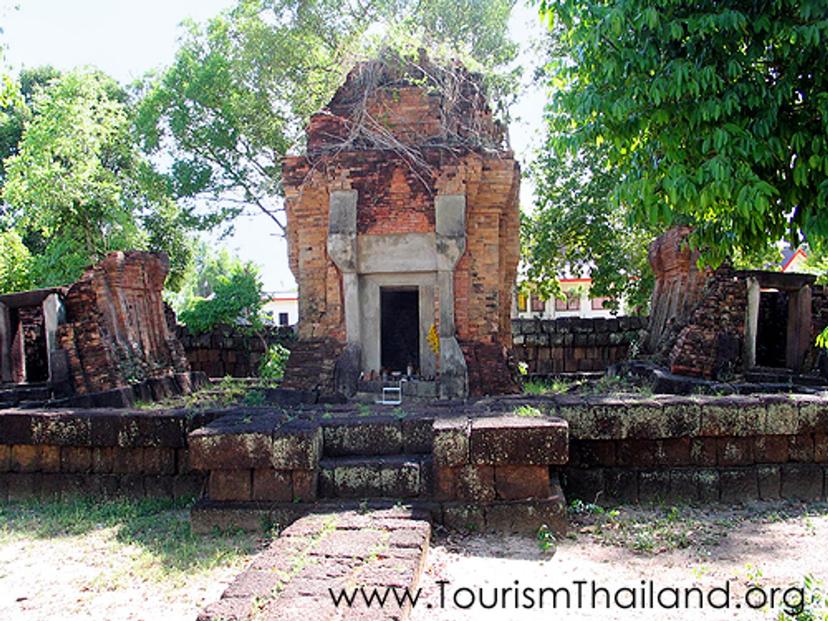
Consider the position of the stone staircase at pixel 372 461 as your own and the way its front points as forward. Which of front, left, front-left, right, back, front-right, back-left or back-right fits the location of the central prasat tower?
back

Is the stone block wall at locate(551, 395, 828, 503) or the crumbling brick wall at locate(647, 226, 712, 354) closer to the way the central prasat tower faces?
the stone block wall

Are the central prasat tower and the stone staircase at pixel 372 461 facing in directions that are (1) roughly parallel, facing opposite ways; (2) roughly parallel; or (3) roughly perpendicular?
roughly parallel

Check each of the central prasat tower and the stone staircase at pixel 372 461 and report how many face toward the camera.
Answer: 2

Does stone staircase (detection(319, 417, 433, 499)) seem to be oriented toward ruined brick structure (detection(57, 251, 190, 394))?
no

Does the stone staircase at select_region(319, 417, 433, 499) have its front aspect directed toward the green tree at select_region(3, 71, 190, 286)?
no

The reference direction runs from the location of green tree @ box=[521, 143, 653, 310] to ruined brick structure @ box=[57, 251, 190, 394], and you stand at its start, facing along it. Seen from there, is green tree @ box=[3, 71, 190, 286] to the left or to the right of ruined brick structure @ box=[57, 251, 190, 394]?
right

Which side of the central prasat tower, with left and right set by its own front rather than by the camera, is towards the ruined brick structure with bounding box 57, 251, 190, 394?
right

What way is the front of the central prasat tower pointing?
toward the camera

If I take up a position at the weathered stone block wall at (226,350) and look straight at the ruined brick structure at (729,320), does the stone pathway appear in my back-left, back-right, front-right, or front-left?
front-right

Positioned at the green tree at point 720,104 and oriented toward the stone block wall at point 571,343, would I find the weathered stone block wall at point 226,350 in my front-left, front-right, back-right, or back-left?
front-left

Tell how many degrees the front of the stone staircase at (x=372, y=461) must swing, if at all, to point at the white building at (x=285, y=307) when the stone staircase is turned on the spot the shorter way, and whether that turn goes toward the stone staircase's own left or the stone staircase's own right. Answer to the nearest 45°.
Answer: approximately 180°

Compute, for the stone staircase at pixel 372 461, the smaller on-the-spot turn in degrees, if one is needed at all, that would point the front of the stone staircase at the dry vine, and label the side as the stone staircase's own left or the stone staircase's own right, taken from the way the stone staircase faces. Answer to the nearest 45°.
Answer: approximately 180°

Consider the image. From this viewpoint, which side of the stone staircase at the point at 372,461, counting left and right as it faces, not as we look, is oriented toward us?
front

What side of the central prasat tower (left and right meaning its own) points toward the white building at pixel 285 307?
back
